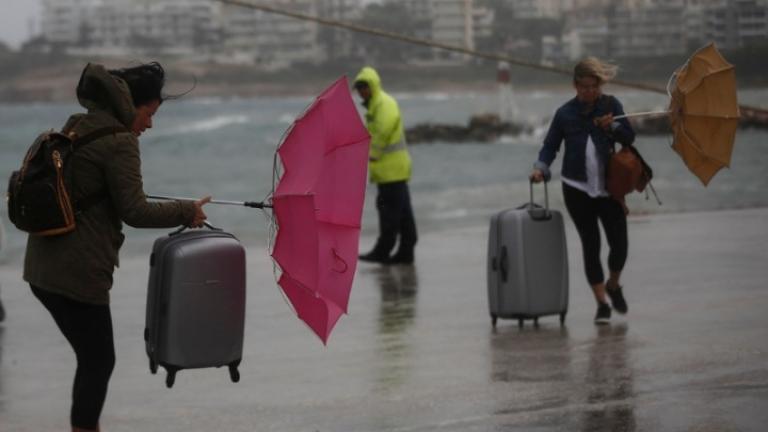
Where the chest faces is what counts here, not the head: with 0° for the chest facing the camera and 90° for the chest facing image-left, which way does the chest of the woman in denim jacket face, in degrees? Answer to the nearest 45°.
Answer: approximately 0°

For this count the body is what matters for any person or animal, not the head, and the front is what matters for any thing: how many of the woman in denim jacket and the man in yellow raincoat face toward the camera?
1

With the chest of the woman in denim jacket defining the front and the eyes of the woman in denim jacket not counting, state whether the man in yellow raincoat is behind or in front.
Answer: behind

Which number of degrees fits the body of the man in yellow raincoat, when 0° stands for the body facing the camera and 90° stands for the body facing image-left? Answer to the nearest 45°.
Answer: approximately 90°

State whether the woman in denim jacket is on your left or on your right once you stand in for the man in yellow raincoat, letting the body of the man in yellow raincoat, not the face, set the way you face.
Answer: on your left

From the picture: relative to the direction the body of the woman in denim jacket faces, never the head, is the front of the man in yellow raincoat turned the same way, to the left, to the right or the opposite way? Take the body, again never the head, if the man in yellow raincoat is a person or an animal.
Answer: to the right
